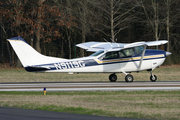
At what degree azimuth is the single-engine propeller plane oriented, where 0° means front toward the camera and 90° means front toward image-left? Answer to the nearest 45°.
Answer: approximately 270°

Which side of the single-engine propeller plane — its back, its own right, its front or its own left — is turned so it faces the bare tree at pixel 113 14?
left

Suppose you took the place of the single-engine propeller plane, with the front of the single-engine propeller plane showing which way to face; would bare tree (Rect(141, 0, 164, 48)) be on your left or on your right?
on your left
